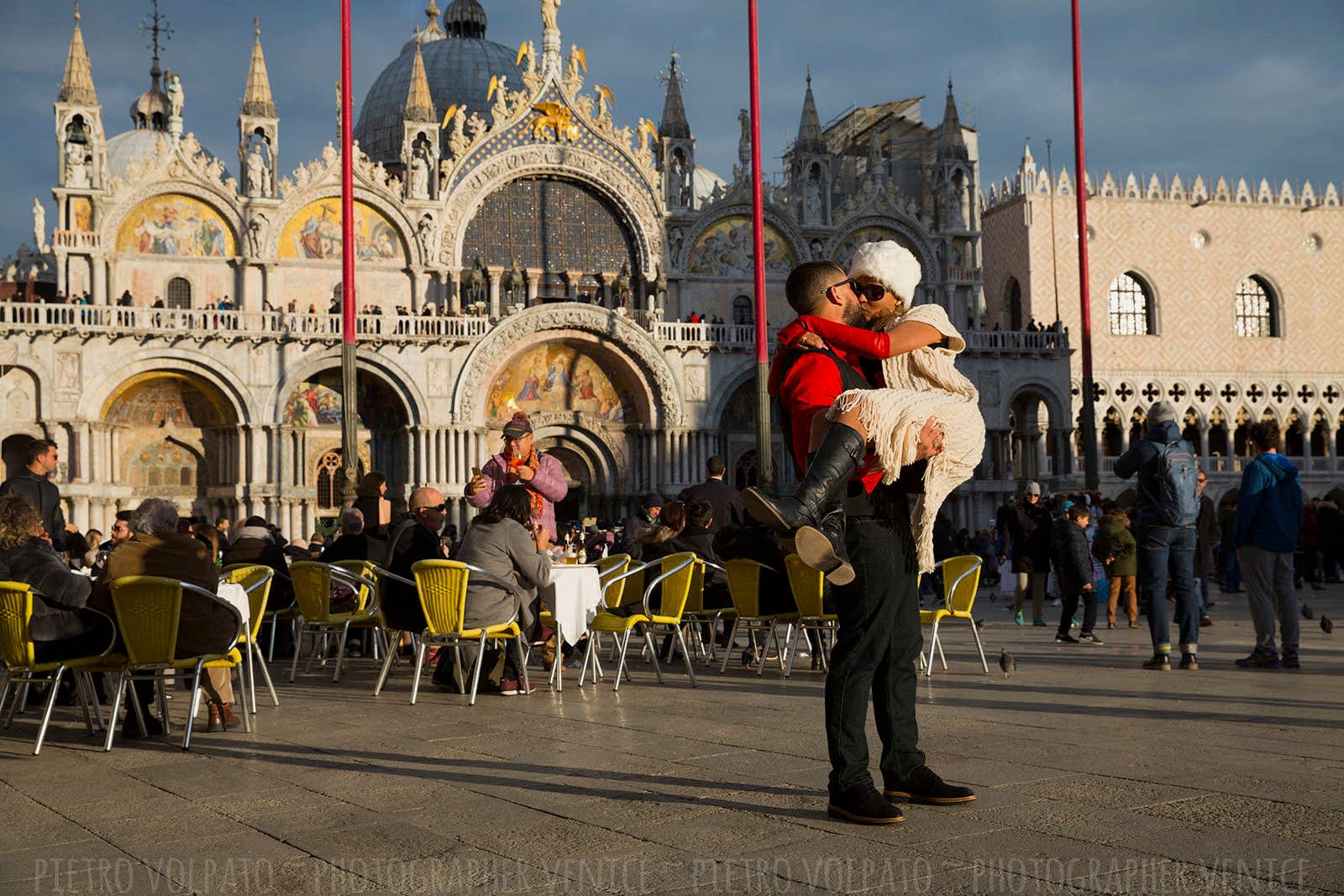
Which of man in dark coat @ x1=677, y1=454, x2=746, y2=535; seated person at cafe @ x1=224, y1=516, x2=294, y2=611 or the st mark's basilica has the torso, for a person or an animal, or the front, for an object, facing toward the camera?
the st mark's basilica

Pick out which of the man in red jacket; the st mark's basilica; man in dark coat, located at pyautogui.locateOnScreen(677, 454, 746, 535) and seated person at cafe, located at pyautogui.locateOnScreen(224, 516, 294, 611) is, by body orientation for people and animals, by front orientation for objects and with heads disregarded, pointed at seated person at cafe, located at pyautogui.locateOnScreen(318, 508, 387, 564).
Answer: the st mark's basilica

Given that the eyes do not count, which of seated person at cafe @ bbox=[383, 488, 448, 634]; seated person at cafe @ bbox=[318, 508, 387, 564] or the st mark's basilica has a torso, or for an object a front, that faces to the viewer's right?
seated person at cafe @ bbox=[383, 488, 448, 634]

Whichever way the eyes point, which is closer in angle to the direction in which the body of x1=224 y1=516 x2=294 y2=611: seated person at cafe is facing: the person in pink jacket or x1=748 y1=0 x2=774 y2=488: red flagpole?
the red flagpole

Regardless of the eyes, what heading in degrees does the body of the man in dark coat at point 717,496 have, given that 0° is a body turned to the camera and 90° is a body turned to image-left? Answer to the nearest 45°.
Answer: approximately 180°

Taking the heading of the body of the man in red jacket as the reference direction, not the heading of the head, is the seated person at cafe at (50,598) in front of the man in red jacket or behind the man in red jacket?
behind

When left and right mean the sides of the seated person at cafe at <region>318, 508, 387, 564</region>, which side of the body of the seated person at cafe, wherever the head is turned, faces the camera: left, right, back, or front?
back

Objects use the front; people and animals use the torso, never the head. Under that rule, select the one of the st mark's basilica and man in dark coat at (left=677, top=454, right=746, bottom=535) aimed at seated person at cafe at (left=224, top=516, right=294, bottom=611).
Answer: the st mark's basilica

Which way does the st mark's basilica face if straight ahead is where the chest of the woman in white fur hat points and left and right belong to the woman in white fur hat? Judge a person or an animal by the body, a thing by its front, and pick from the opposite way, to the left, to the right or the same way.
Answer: to the left

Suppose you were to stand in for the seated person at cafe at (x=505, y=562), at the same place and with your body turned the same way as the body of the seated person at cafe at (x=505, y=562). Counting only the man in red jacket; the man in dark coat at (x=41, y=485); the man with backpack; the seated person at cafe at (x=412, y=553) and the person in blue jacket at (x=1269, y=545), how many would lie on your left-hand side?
2

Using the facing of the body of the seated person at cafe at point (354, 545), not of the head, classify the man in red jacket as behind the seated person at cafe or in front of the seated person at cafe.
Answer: behind

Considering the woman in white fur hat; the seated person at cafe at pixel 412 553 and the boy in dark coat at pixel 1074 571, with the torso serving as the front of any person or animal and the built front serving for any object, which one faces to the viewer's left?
the woman in white fur hat

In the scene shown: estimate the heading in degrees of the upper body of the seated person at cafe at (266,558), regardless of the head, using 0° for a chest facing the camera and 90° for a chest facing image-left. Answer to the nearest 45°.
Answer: approximately 180°

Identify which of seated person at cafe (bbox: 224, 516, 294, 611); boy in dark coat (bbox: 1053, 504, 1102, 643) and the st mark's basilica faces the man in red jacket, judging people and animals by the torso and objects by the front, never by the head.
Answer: the st mark's basilica

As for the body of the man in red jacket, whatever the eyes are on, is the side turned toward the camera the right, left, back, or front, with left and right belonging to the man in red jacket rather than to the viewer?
right
